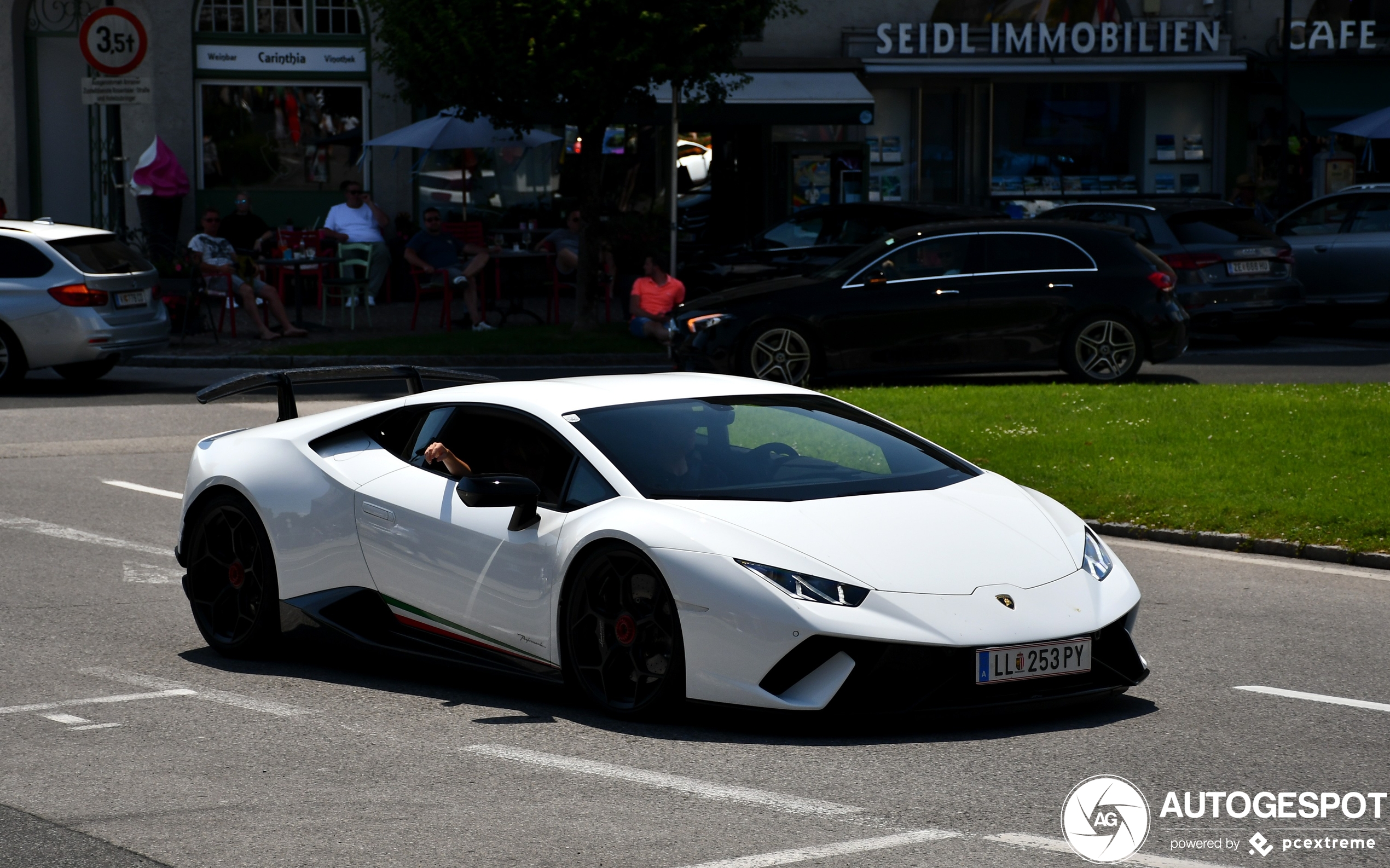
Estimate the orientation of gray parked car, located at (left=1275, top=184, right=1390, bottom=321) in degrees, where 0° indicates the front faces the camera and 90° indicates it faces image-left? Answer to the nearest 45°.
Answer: approximately 90°

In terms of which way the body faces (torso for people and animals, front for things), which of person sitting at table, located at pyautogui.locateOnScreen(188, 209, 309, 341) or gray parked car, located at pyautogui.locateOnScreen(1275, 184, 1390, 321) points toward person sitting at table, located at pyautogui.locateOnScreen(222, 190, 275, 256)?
the gray parked car

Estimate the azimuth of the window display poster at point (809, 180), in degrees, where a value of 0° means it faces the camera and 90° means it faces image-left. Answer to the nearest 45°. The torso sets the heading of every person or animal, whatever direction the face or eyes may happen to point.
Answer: approximately 0°

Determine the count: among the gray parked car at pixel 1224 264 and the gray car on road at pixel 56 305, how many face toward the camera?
0

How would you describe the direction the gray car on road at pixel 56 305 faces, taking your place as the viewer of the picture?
facing away from the viewer and to the left of the viewer

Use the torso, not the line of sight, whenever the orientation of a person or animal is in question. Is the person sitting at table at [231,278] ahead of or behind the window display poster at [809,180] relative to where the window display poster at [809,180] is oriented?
ahead

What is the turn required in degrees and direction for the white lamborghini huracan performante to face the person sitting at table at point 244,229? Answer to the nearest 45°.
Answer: approximately 135° to its left

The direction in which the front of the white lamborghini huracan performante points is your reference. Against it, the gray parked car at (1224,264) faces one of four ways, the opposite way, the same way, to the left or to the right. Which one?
the opposite way

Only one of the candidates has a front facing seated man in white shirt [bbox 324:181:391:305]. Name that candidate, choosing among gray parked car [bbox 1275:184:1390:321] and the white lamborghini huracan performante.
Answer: the gray parked car

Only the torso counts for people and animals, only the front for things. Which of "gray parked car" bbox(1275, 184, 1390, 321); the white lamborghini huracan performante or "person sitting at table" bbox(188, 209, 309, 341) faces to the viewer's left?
the gray parked car
